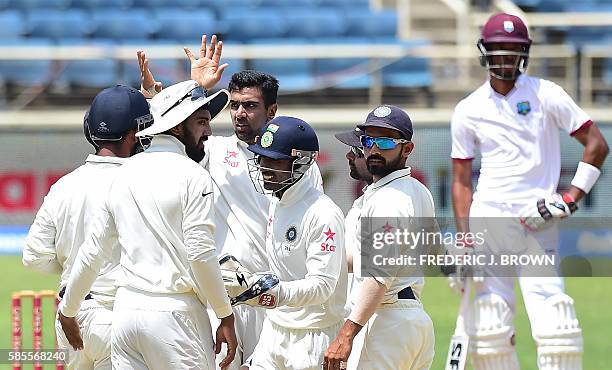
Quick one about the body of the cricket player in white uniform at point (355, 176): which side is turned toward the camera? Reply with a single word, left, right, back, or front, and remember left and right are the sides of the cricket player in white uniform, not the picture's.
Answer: left

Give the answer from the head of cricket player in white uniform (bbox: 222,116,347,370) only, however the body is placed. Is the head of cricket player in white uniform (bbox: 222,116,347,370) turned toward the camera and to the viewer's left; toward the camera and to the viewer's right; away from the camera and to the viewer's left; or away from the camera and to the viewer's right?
toward the camera and to the viewer's left

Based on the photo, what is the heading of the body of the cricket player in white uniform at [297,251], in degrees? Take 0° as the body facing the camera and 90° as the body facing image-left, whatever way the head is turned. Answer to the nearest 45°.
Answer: approximately 45°

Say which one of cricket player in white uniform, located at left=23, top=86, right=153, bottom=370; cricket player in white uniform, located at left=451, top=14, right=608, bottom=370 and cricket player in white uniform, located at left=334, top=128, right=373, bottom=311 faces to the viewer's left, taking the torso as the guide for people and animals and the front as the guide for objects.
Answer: cricket player in white uniform, located at left=334, top=128, right=373, bottom=311

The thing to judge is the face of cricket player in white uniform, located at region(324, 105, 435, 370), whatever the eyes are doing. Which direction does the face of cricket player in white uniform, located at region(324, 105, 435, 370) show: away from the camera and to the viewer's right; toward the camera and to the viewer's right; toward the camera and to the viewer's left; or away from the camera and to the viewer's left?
toward the camera and to the viewer's left

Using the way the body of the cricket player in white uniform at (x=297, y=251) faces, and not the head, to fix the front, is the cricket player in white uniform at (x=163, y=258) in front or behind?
in front

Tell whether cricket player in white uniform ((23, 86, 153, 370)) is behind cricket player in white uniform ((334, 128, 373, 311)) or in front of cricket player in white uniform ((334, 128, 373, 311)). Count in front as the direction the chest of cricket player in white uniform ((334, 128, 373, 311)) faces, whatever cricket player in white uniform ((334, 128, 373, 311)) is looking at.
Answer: in front

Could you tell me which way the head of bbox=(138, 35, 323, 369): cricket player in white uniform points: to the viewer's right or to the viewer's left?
to the viewer's left

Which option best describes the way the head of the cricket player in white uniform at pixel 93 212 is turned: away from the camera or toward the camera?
away from the camera

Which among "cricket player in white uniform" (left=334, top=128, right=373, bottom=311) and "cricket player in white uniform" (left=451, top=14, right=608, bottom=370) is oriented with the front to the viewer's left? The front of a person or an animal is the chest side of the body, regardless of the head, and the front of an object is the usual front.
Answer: "cricket player in white uniform" (left=334, top=128, right=373, bottom=311)

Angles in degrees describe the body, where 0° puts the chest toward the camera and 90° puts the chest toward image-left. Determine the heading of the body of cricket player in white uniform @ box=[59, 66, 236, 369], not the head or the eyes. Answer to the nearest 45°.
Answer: approximately 225°

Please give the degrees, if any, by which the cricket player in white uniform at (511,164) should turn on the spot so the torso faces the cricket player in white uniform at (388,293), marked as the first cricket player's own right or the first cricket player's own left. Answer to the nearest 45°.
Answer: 0° — they already face them

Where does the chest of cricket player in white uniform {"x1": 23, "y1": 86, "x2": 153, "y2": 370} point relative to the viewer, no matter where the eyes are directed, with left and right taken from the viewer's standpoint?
facing away from the viewer and to the right of the viewer

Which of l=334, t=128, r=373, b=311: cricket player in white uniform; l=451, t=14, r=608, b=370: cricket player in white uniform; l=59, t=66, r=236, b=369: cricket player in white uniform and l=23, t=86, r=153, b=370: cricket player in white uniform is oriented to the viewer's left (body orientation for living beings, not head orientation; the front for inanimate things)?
l=334, t=128, r=373, b=311: cricket player in white uniform

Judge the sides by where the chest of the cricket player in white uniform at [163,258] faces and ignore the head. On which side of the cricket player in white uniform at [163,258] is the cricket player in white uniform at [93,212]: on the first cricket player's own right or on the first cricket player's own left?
on the first cricket player's own left
